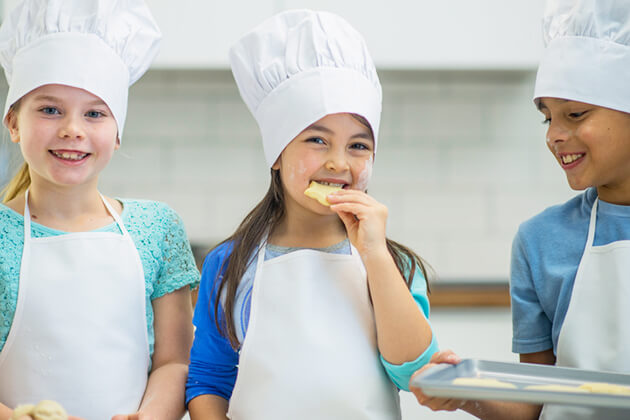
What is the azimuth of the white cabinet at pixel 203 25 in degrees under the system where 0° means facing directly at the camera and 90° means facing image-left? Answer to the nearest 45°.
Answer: approximately 0°

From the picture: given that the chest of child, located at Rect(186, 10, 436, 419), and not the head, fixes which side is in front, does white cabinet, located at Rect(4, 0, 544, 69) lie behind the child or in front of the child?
behind

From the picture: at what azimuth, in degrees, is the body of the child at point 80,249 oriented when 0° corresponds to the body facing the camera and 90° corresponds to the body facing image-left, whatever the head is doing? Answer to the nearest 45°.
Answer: approximately 0°
